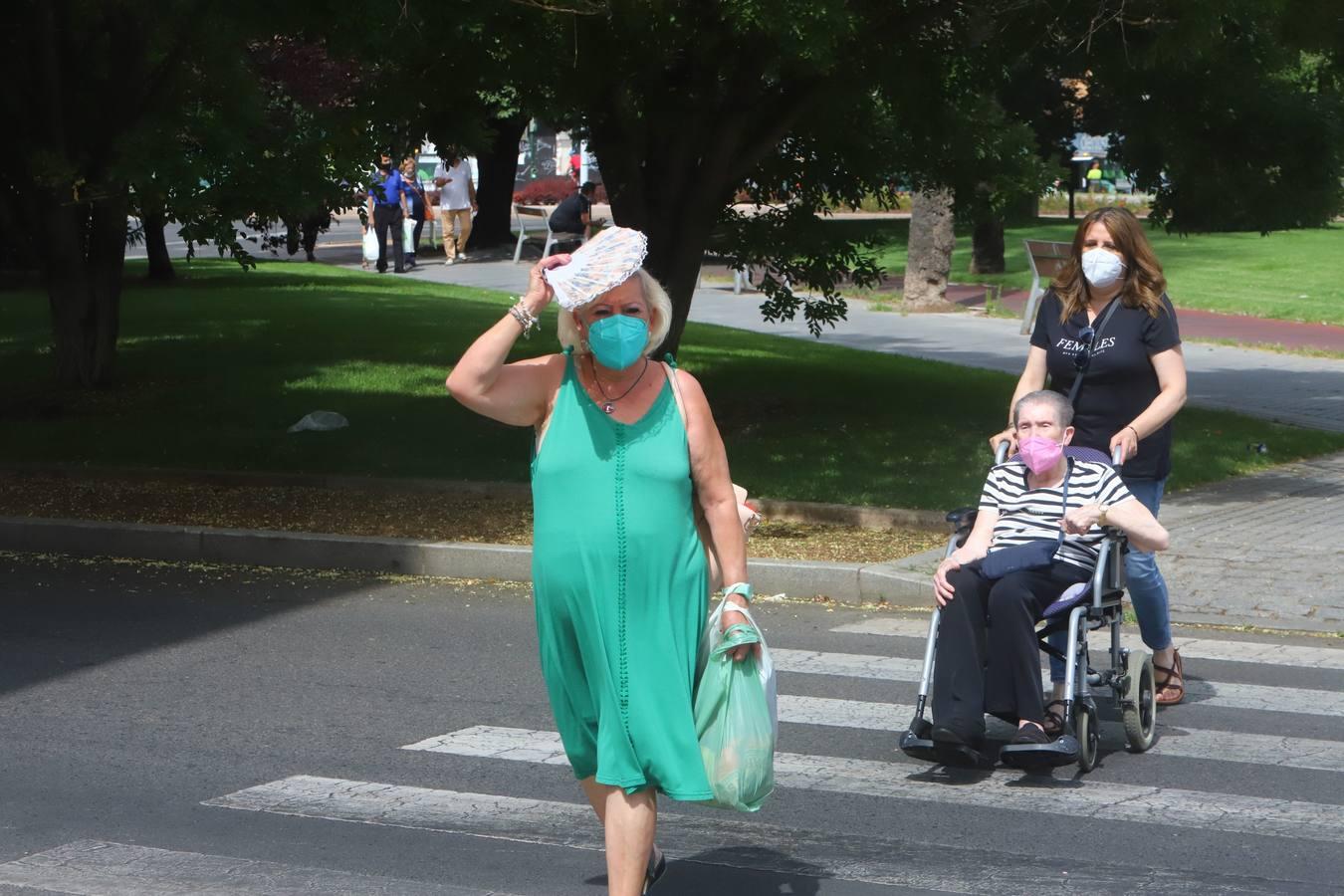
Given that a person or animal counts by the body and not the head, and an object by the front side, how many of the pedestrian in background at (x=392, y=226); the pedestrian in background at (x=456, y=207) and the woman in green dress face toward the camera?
3

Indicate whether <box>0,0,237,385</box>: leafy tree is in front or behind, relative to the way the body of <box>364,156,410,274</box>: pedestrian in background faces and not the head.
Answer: in front

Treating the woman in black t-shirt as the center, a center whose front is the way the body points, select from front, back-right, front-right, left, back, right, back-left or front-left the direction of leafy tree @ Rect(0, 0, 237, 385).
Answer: right

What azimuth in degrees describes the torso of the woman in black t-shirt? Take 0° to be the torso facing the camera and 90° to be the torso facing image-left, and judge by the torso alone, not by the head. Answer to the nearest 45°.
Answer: approximately 45°

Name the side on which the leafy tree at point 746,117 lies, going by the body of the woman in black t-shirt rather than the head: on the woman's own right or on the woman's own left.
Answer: on the woman's own right

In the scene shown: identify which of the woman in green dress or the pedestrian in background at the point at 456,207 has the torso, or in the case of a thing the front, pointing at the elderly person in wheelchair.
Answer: the pedestrian in background

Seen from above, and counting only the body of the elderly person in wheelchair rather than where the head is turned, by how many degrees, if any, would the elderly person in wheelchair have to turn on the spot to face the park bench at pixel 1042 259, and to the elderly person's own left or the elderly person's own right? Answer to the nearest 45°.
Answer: approximately 135° to the elderly person's own right

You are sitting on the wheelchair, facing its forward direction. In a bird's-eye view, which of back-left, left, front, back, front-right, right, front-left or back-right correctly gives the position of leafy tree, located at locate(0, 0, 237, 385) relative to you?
right

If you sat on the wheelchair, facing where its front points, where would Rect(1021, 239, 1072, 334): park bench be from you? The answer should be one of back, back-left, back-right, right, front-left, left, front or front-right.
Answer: back-right

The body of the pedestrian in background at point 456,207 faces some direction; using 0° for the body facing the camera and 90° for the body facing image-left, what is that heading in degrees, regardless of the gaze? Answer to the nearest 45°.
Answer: approximately 0°

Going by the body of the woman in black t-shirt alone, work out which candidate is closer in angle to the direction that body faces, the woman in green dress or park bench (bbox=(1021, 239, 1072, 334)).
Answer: the woman in green dress

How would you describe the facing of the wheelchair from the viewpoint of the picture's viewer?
facing the viewer and to the left of the viewer

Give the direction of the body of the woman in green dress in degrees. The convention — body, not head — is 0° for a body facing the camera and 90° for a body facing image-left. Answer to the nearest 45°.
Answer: approximately 0°
